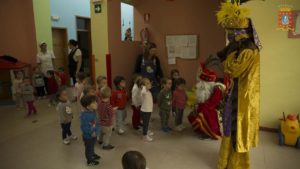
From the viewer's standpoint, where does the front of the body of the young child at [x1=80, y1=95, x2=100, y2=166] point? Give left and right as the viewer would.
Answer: facing to the right of the viewer

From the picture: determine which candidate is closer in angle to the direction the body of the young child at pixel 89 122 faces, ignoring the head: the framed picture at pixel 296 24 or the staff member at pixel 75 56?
the framed picture

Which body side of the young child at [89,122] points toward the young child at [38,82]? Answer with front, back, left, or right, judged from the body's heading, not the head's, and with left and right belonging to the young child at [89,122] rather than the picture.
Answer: left

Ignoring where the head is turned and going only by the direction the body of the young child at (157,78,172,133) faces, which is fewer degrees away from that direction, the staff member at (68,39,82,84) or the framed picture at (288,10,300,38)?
the framed picture

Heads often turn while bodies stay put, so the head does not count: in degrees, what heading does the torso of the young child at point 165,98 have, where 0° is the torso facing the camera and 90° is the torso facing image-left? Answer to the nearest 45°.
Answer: approximately 315°

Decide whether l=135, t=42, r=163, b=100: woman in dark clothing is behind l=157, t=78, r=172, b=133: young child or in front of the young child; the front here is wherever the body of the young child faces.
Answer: behind

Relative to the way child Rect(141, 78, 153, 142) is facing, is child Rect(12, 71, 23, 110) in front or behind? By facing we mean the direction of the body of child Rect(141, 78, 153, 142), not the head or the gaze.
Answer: behind

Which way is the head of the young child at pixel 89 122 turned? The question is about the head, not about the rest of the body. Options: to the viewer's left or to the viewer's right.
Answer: to the viewer's right

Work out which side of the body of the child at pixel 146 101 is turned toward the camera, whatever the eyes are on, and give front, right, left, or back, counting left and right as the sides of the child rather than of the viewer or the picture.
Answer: right

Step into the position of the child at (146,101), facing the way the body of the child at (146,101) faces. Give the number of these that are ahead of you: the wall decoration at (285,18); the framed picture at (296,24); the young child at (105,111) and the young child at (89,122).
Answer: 2
